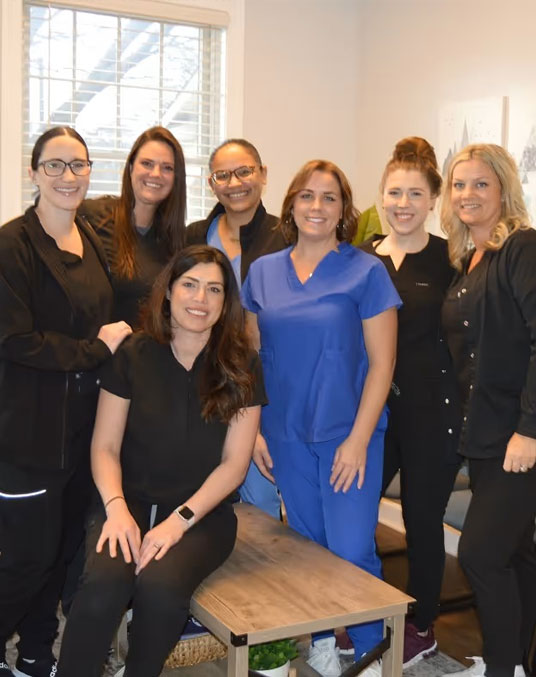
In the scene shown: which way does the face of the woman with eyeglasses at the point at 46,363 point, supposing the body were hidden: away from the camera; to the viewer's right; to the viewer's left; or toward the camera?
toward the camera

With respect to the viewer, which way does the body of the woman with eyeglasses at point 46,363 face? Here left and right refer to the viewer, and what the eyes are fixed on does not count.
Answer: facing the viewer and to the right of the viewer

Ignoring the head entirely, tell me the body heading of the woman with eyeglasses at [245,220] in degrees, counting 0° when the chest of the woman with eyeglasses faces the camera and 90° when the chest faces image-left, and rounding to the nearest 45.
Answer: approximately 0°

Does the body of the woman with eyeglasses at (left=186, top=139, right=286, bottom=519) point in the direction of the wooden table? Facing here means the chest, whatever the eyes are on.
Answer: yes

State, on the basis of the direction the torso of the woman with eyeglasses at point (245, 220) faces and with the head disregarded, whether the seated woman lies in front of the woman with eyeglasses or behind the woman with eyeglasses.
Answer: in front

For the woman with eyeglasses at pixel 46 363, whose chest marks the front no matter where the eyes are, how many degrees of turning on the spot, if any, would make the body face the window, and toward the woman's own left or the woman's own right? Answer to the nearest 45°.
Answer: approximately 135° to the woman's own left

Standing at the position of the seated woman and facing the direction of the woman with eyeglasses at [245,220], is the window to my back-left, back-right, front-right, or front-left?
front-left

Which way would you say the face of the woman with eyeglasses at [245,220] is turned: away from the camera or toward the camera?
toward the camera

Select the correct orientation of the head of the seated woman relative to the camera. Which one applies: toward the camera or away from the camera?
toward the camera

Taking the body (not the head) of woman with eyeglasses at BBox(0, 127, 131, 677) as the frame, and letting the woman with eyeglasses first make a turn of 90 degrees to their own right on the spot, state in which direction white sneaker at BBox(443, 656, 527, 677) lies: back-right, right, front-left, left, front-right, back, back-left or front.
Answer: back-left

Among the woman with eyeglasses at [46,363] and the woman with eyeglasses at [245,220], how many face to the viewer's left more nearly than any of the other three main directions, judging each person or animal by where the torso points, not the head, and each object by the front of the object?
0

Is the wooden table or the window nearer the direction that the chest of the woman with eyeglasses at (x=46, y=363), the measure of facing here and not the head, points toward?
the wooden table

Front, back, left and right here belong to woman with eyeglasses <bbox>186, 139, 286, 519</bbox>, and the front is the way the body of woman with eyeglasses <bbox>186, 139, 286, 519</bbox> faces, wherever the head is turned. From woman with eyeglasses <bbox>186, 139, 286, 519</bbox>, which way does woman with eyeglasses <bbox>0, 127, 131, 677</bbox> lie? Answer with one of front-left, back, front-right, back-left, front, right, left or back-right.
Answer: front-right

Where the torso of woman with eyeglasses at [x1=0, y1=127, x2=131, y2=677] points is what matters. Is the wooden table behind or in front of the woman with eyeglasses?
in front

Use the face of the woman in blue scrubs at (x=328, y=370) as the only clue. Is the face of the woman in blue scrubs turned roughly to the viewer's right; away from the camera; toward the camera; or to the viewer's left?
toward the camera
